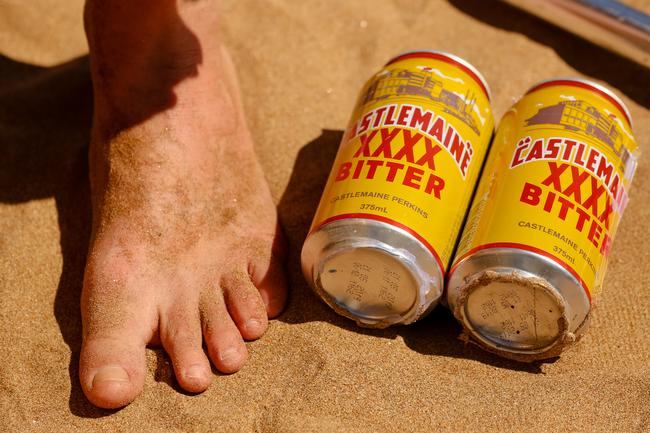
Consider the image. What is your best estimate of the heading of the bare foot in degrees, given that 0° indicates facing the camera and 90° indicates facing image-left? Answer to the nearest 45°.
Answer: approximately 0°

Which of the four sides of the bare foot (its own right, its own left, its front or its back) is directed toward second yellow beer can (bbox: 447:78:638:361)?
left
